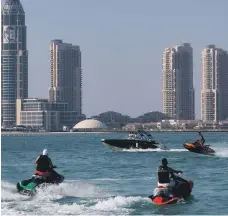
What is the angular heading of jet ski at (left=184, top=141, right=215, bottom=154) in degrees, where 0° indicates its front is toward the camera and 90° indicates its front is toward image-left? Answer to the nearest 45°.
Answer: approximately 90°

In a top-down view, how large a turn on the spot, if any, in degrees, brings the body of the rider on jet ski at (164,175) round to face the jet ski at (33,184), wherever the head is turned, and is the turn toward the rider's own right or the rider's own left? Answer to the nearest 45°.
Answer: approximately 135° to the rider's own left

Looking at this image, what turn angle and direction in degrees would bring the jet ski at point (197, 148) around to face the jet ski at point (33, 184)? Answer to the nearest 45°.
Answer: approximately 90° to its left

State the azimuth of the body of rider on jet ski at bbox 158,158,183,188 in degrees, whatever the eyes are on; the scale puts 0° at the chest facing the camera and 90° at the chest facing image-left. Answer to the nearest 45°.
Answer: approximately 225°

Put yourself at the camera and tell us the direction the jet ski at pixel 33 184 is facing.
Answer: facing away from the viewer and to the right of the viewer

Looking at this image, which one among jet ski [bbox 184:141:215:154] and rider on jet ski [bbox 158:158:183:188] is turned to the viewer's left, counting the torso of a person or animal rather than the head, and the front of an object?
the jet ski
